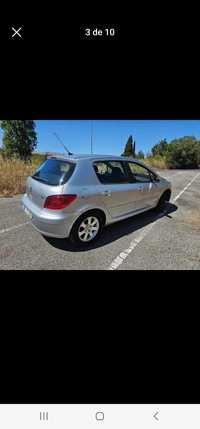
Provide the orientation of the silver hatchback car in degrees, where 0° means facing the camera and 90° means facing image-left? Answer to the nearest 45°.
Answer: approximately 225°

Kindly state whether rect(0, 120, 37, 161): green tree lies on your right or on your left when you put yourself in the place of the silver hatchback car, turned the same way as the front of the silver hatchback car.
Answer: on your left
